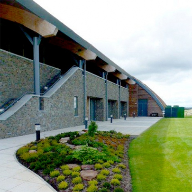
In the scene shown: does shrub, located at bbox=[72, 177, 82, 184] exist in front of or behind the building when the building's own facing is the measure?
in front

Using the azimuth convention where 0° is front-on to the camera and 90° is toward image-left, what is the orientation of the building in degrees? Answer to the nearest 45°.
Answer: approximately 315°

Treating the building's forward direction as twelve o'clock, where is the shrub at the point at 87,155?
The shrub is roughly at 1 o'clock from the building.

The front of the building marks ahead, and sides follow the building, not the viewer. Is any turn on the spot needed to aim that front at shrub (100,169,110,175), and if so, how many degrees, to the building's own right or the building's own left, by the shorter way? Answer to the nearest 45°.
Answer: approximately 45° to the building's own right

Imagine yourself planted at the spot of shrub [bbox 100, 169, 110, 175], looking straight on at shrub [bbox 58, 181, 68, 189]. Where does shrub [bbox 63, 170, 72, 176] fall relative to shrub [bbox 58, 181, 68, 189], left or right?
right

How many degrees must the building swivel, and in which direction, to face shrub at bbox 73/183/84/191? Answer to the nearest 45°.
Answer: approximately 45° to its right
